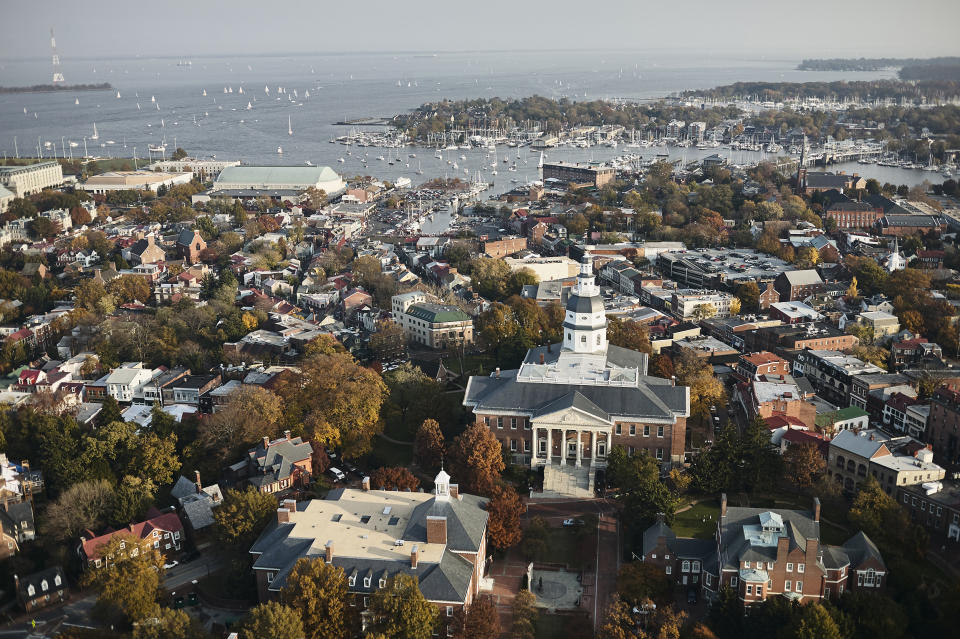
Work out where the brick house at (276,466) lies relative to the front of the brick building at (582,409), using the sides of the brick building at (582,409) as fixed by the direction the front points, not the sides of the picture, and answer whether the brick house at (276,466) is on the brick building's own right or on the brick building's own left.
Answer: on the brick building's own right

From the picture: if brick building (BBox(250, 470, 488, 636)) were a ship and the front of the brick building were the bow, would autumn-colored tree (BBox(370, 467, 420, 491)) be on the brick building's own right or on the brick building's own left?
on the brick building's own left

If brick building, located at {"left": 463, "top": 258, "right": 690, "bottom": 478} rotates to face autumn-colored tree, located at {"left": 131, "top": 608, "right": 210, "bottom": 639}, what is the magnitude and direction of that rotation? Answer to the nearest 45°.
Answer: approximately 45° to its right

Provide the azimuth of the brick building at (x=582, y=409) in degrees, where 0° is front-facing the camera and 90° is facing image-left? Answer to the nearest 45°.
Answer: approximately 0°
